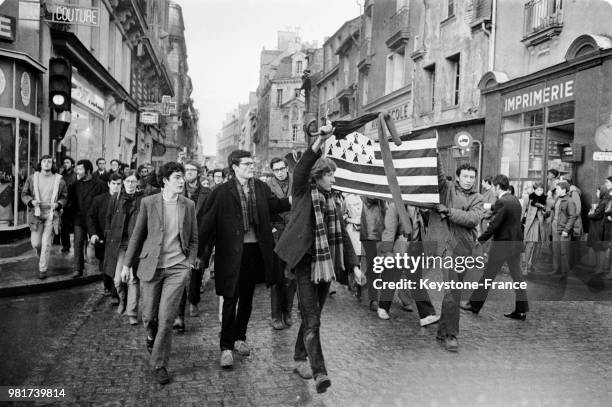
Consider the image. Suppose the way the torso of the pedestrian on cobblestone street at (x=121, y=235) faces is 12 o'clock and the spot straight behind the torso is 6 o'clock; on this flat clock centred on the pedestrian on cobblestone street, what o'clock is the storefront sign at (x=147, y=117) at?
The storefront sign is roughly at 6 o'clock from the pedestrian on cobblestone street.

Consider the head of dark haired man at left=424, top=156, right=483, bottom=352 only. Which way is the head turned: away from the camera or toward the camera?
toward the camera

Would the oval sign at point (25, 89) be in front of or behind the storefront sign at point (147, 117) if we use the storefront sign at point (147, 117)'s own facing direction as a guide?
in front

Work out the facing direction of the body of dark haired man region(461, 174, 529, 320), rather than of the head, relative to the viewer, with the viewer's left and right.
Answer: facing to the left of the viewer

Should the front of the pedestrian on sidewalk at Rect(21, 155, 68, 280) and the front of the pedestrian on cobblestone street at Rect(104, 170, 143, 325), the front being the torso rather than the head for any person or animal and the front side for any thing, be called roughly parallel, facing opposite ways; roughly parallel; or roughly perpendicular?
roughly parallel

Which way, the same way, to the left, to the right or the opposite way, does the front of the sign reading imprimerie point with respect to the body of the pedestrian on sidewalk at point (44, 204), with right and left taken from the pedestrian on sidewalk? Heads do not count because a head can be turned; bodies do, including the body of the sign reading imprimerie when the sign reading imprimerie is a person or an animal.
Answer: to the right

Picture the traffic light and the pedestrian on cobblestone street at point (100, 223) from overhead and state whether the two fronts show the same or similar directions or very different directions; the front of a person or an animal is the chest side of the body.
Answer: same or similar directions

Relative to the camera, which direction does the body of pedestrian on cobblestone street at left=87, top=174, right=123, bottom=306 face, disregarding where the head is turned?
toward the camera

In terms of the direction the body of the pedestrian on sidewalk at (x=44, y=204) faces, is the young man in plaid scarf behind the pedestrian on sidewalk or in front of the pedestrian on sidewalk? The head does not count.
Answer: in front

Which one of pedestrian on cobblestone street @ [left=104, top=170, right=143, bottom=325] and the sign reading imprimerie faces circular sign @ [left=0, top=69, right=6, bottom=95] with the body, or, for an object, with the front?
the sign reading imprimerie

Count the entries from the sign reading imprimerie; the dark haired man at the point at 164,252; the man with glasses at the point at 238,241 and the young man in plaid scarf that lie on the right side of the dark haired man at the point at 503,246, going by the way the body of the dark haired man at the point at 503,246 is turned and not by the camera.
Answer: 1

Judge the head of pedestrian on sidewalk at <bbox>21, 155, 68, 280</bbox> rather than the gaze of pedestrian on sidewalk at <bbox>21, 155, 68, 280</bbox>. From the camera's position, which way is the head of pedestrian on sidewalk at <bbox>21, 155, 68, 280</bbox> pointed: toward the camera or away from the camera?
toward the camera

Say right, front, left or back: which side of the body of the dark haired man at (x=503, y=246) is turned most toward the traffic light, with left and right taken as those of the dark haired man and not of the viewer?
front

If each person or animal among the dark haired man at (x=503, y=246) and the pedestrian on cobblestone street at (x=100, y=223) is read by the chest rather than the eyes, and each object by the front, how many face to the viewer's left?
1
